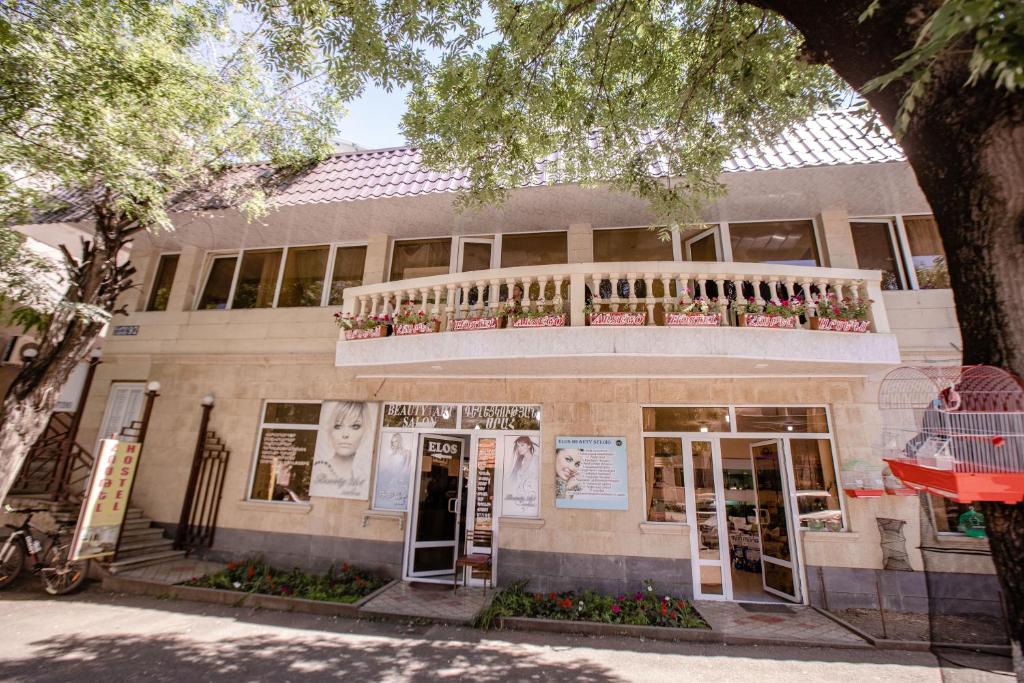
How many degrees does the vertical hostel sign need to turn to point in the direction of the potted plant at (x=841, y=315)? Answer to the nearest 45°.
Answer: approximately 45° to its left

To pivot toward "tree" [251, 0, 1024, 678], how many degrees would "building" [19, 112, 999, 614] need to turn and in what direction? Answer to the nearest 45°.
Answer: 0° — it already faces it

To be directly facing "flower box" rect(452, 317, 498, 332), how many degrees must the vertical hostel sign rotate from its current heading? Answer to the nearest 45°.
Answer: approximately 45° to its left

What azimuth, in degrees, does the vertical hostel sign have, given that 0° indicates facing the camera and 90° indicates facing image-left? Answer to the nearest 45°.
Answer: approximately 0°

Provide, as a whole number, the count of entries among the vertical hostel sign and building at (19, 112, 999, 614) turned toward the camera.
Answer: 2

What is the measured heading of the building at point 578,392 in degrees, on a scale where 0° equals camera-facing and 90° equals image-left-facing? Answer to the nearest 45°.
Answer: approximately 0°
